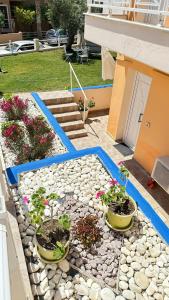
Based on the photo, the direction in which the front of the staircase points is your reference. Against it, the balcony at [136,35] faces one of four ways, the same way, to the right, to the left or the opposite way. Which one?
to the right

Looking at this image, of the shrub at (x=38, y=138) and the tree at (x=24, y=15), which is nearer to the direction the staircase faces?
the shrub

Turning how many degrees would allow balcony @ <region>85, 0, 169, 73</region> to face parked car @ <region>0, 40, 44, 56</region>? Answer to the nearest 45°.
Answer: approximately 90° to its right

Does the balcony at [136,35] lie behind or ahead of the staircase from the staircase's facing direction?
ahead

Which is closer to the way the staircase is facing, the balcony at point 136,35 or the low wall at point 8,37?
the balcony

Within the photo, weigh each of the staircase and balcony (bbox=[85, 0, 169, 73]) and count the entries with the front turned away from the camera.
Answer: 0

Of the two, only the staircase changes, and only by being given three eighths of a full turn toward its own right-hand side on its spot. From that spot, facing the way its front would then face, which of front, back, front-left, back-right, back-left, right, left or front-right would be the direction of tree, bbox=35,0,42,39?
right

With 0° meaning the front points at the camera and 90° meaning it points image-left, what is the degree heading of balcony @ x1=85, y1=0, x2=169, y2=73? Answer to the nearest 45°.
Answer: approximately 45°

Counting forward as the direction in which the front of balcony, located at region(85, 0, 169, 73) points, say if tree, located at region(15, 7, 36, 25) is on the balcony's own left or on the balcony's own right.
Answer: on the balcony's own right
